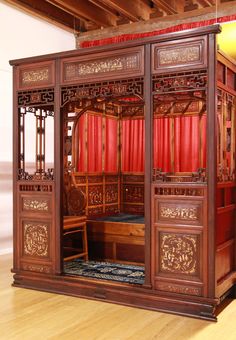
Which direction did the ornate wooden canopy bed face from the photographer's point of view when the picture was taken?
facing the viewer and to the left of the viewer
